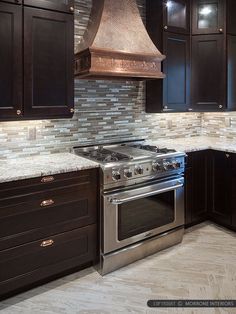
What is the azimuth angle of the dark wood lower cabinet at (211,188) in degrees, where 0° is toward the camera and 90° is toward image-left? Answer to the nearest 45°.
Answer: approximately 0°

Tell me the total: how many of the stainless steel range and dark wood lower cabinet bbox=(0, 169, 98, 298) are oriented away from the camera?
0

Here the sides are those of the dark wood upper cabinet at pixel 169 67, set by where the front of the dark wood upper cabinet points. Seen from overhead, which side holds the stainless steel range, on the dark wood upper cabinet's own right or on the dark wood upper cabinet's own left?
on the dark wood upper cabinet's own right

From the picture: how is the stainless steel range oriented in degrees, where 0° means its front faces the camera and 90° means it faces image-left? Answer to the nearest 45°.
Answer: approximately 315°

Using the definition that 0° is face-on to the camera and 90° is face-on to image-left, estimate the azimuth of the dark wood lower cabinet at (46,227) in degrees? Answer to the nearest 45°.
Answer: approximately 315°

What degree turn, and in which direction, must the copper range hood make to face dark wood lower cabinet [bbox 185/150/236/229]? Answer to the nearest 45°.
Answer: approximately 90° to its left

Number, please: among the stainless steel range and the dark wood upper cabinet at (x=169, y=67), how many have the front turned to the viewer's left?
0

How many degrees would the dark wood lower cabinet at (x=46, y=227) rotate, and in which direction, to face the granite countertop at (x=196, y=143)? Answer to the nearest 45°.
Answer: approximately 90° to its left
